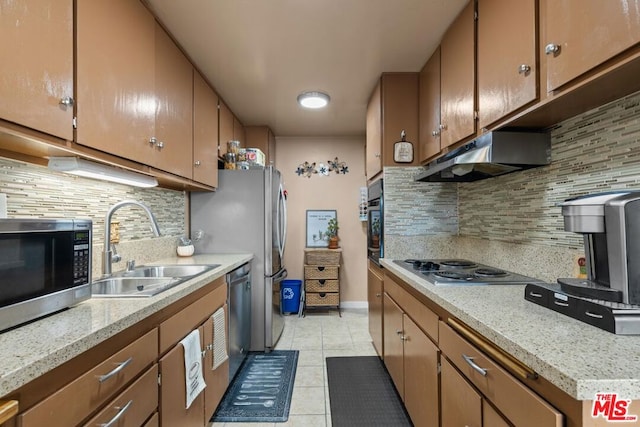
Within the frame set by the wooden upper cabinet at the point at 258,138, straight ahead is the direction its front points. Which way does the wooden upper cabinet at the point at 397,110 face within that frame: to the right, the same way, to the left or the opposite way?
the opposite way

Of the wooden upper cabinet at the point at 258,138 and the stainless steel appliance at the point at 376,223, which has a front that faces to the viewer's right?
the wooden upper cabinet

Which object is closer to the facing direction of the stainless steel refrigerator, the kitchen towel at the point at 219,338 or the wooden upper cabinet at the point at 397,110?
the wooden upper cabinet

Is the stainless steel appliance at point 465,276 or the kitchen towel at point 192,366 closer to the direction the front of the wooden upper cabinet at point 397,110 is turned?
the kitchen towel

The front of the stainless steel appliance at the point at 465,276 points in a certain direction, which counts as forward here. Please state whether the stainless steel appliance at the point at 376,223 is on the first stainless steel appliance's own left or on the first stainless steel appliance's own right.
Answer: on the first stainless steel appliance's own right

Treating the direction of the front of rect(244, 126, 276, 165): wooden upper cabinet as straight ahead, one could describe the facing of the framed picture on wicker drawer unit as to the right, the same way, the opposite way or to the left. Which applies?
to the right

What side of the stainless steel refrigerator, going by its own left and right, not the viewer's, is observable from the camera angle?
right

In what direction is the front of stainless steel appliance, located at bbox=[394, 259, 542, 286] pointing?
to the viewer's left

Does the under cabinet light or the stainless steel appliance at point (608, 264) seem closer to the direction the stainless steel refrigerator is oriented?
the stainless steel appliance

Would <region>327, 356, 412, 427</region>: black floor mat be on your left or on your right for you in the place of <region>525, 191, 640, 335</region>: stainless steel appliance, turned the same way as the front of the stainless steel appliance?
on your right

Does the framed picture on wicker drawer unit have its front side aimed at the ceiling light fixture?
yes
